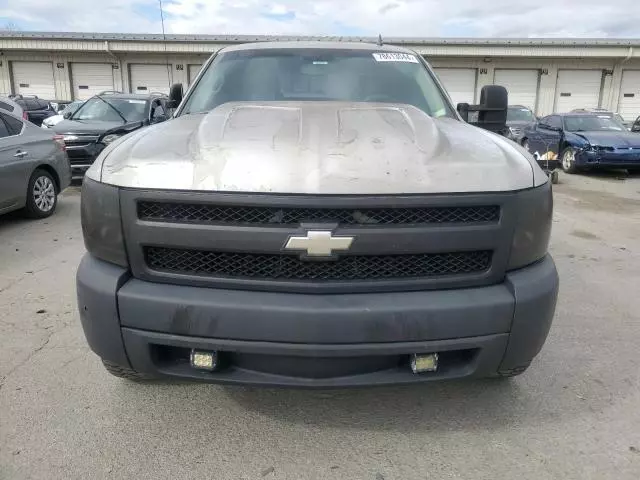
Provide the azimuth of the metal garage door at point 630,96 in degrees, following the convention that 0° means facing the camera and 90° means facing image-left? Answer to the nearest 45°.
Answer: approximately 0°

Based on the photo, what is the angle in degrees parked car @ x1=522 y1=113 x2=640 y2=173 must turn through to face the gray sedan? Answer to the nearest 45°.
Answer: approximately 90° to its right

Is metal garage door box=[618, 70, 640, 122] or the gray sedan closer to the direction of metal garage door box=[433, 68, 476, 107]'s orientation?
the gray sedan

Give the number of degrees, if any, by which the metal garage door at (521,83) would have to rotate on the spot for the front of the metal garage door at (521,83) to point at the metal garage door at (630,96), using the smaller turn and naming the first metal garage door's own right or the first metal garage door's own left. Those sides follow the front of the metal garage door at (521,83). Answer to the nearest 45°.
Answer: approximately 90° to the first metal garage door's own left

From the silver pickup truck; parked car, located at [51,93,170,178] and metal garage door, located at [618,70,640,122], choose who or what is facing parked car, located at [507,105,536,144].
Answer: the metal garage door

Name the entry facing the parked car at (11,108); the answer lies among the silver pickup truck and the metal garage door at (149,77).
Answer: the metal garage door

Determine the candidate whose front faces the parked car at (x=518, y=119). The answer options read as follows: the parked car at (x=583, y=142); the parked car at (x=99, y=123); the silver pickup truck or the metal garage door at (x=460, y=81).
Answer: the metal garage door

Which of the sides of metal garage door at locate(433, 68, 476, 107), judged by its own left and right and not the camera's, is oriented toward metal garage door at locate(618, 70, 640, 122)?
left

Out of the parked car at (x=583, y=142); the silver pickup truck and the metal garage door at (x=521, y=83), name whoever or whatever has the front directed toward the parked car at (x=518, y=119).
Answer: the metal garage door

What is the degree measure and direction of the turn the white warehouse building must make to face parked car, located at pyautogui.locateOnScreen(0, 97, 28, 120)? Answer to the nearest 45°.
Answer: approximately 45° to its right

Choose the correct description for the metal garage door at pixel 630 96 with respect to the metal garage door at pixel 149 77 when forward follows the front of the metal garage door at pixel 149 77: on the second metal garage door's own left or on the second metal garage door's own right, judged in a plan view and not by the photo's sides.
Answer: on the second metal garage door's own left
